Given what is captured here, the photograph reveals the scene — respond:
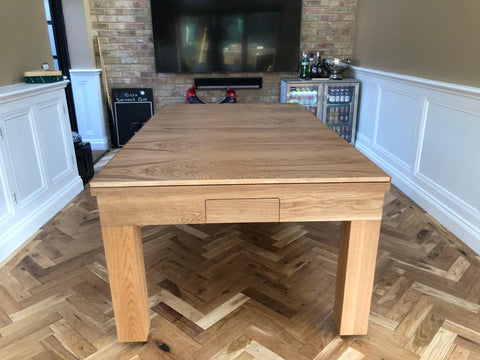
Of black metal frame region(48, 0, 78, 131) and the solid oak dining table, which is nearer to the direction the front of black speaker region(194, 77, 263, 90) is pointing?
the solid oak dining table

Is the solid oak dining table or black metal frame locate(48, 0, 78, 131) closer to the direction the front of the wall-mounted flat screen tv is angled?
the solid oak dining table

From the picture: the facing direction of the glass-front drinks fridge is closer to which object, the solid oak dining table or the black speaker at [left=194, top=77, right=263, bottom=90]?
the solid oak dining table

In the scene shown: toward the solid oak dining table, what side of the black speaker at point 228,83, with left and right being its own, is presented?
front

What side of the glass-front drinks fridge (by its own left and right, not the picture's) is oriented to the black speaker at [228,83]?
right

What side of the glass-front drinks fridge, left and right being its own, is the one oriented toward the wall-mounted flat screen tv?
right

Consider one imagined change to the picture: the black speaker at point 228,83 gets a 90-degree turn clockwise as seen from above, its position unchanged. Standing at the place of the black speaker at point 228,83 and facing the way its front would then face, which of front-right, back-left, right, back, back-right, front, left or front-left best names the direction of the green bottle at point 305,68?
back

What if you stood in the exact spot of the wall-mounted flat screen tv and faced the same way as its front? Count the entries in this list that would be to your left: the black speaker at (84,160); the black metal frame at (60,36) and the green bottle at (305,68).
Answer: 1

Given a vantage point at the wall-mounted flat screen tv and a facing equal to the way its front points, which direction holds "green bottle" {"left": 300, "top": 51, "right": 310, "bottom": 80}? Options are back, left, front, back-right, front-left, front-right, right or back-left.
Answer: left

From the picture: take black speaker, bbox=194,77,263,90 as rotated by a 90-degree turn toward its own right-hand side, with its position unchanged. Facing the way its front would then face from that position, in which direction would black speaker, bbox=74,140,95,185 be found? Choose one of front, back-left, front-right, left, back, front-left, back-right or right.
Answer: front-left

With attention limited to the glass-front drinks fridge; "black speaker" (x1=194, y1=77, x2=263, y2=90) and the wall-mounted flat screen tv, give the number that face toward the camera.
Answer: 3

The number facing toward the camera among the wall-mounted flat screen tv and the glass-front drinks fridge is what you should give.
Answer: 2

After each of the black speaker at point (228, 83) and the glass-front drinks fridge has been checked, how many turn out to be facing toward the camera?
2

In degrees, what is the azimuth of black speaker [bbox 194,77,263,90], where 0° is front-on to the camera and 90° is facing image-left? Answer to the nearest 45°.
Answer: approximately 0°
